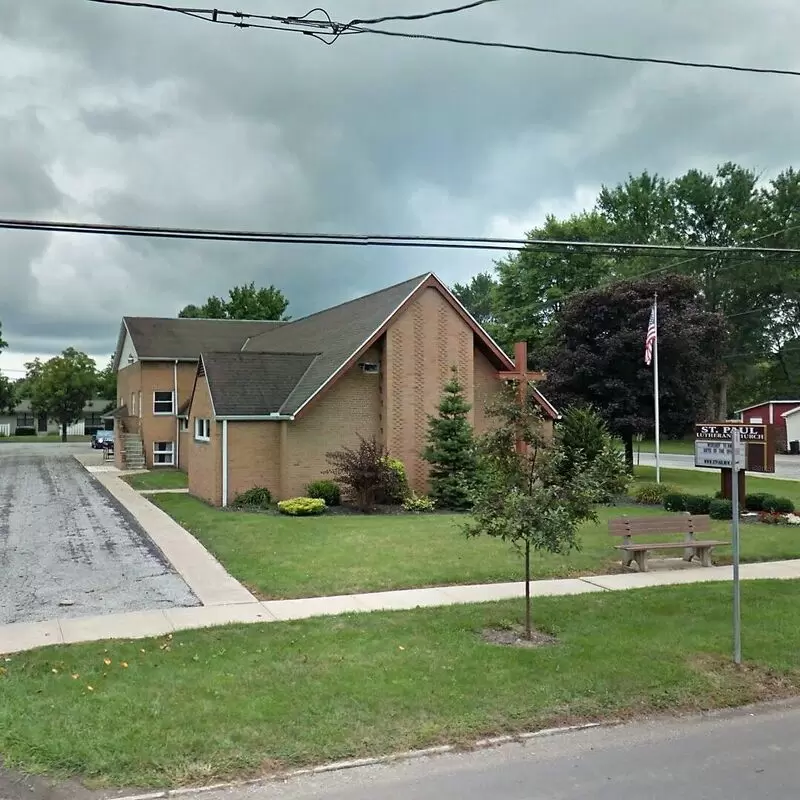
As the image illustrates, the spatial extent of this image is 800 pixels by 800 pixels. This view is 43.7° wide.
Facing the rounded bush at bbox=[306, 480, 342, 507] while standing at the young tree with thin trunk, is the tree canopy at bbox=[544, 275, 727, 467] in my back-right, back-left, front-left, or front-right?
front-right

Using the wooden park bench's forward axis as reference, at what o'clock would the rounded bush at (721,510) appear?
The rounded bush is roughly at 8 o'clock from the wooden park bench.

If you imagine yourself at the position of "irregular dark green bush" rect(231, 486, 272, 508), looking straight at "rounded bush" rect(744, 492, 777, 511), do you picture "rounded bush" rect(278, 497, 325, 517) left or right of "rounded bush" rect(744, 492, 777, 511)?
right

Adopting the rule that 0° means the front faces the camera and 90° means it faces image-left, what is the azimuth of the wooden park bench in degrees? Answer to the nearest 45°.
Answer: approximately 315°

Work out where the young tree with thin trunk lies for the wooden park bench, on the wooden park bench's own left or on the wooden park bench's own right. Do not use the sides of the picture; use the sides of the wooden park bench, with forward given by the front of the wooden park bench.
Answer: on the wooden park bench's own right

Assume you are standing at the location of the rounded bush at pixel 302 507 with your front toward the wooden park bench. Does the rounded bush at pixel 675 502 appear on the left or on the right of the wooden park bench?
left

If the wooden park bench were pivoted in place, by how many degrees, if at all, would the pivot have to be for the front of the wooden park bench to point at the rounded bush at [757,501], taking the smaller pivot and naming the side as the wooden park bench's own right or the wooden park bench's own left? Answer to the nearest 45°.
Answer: approximately 135° to the wooden park bench's own left

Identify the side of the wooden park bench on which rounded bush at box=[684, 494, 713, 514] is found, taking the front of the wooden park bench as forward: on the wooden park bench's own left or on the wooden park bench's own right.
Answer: on the wooden park bench's own left

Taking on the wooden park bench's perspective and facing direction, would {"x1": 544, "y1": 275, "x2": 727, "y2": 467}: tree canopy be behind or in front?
behind
